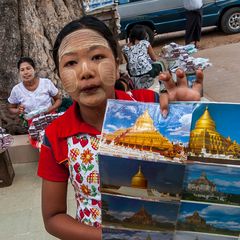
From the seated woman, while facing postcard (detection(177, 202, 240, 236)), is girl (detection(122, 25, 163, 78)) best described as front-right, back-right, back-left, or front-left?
back-left

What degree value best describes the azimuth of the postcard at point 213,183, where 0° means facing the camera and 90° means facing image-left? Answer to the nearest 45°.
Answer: approximately 0°

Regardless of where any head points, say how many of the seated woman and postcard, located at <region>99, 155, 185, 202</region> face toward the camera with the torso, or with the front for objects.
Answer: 2
